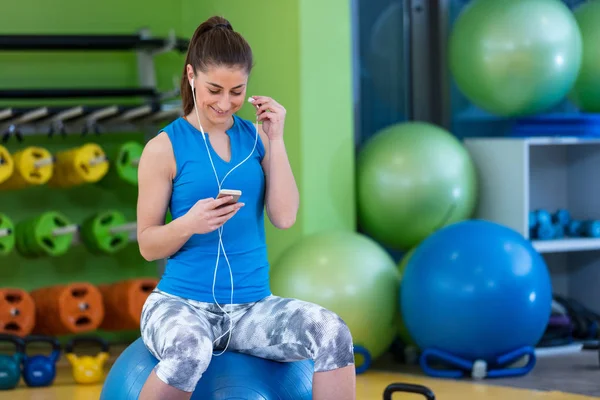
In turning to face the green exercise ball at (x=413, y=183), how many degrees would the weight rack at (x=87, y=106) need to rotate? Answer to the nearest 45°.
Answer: approximately 90° to its left

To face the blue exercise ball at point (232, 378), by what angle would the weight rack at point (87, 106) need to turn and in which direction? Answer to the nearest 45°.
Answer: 0° — it already faces it

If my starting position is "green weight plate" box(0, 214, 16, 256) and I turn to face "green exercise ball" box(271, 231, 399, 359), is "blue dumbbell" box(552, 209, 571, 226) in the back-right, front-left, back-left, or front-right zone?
front-left

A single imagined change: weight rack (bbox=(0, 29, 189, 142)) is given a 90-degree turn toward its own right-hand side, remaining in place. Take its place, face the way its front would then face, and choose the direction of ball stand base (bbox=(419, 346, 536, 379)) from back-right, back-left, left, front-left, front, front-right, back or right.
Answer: back-left

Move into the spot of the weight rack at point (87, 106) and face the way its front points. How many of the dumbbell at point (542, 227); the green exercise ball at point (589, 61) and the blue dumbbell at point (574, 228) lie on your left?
3

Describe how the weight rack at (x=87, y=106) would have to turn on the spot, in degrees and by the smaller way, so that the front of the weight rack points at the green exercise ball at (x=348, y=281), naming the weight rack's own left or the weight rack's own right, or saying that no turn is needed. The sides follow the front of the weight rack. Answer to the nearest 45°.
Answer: approximately 45° to the weight rack's own left

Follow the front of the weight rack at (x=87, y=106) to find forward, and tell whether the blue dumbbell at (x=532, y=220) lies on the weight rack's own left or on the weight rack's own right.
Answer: on the weight rack's own left

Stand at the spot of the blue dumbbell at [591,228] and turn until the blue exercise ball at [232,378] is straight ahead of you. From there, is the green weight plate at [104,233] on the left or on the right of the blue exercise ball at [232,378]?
right

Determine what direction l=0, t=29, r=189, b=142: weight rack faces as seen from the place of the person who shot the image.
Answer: facing the viewer

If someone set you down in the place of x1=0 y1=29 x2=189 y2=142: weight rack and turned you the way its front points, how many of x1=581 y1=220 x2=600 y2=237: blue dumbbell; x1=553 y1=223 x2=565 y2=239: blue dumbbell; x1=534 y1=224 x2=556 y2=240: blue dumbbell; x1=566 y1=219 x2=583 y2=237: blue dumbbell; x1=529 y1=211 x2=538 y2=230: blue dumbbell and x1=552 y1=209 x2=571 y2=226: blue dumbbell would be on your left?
6

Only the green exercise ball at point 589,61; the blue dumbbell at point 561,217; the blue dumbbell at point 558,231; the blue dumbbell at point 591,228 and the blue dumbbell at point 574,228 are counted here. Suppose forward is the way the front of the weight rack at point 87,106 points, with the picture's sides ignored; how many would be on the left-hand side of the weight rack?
5

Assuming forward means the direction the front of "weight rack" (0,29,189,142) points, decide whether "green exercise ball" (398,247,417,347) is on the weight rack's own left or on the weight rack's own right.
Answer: on the weight rack's own left
